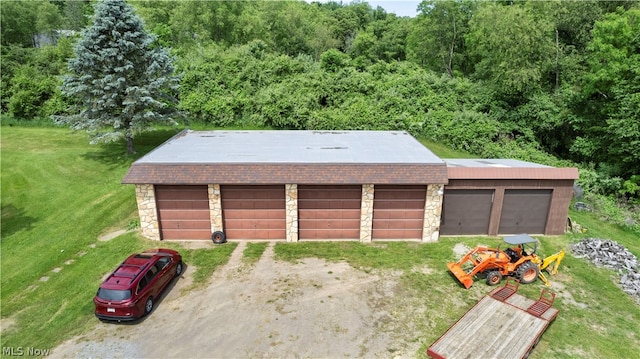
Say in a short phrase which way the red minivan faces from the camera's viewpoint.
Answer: facing away from the viewer and to the right of the viewer

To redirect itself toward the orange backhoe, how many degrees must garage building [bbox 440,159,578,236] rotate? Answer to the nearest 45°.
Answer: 0° — it already faces it

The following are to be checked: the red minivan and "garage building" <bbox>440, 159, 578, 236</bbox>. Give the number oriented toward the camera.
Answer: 1

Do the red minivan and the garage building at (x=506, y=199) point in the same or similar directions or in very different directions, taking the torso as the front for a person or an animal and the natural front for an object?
very different directions

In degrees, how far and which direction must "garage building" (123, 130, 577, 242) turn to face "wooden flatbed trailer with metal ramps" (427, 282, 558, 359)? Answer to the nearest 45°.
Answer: approximately 45° to its left

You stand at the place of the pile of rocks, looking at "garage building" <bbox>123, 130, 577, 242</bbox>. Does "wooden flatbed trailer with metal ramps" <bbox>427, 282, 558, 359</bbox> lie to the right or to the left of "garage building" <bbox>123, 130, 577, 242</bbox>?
left

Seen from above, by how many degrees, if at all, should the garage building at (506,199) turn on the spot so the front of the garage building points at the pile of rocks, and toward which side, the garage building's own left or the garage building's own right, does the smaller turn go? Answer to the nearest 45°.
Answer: approximately 90° to the garage building's own left

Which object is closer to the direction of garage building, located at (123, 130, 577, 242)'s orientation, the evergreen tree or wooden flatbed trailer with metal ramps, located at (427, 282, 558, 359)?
the wooden flatbed trailer with metal ramps

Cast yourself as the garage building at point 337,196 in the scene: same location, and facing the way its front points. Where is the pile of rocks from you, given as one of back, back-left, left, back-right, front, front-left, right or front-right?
left

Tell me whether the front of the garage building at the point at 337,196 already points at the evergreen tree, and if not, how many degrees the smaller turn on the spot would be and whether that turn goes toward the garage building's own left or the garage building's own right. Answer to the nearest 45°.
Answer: approximately 135° to the garage building's own right

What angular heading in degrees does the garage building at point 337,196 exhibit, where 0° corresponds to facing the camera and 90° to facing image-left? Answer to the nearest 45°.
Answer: approximately 0°

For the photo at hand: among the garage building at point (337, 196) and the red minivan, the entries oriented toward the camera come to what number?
1

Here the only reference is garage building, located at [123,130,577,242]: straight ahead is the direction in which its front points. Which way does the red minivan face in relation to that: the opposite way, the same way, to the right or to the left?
the opposite way

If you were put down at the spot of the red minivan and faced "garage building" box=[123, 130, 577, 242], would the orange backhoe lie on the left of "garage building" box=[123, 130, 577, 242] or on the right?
right
